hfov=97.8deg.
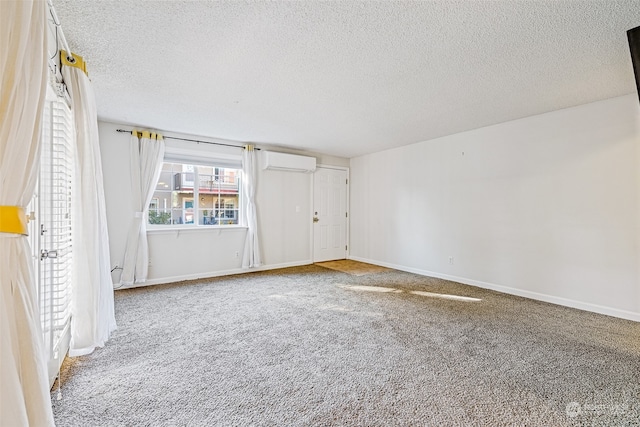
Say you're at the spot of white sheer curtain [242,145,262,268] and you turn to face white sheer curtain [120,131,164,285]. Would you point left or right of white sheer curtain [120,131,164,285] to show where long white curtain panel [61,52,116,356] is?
left

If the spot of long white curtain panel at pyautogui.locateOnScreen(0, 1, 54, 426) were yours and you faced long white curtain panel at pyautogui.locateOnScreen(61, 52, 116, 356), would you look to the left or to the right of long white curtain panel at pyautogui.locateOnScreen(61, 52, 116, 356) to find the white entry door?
right

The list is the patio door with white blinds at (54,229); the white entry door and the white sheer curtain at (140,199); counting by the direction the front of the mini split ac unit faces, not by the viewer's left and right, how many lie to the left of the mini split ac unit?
1

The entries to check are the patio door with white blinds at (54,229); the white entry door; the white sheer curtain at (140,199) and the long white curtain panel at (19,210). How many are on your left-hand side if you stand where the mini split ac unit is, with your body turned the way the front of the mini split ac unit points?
1

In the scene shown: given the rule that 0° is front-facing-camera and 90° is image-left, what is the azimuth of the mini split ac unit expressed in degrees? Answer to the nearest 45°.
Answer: approximately 315°

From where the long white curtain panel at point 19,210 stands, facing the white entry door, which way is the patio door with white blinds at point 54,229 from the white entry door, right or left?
left

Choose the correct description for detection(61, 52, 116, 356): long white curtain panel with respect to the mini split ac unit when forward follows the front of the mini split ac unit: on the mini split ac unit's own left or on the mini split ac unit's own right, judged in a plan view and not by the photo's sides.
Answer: on the mini split ac unit's own right

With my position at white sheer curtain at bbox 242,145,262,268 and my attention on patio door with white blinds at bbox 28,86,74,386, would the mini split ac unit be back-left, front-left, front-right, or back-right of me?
back-left

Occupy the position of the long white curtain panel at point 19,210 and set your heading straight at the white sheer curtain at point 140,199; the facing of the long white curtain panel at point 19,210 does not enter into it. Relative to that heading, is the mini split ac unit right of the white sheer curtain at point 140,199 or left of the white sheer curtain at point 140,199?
right

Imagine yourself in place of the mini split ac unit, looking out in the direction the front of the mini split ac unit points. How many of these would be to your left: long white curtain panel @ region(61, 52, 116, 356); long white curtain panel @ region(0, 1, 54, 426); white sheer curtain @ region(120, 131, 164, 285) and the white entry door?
1

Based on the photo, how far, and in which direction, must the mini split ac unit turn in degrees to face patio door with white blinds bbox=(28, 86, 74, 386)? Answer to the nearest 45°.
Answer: approximately 90° to its right

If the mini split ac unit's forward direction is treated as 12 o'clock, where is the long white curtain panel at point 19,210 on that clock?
The long white curtain panel is roughly at 2 o'clock from the mini split ac unit.

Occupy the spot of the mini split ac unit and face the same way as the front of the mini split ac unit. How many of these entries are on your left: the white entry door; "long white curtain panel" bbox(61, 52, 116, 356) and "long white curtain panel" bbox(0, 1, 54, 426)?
1

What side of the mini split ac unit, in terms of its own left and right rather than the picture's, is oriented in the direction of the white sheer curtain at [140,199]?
right
